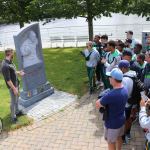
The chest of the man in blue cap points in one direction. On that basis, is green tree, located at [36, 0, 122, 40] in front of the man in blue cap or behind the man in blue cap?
in front

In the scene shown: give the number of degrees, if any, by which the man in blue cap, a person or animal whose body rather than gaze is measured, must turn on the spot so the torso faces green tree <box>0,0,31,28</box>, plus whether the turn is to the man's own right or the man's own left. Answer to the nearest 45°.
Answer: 0° — they already face it

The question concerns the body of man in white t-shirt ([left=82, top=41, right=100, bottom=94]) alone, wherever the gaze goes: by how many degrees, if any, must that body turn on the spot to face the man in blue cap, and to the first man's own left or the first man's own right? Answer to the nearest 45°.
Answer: approximately 45° to the first man's own left

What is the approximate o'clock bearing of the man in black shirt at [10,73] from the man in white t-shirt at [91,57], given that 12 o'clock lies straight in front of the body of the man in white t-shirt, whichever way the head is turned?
The man in black shirt is roughly at 12 o'clock from the man in white t-shirt.

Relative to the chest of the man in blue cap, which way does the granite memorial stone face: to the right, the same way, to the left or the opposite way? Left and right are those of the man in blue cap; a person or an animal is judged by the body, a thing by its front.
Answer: the opposite way

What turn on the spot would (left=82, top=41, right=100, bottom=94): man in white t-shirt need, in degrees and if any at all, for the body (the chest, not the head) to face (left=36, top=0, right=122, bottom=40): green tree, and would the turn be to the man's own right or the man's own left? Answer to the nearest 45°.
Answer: approximately 135° to the man's own right

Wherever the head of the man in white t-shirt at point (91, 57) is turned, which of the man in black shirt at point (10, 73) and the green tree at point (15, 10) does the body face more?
the man in black shirt

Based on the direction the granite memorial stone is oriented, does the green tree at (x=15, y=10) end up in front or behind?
behind

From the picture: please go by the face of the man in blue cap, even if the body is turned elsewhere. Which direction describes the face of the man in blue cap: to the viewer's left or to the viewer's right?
to the viewer's left

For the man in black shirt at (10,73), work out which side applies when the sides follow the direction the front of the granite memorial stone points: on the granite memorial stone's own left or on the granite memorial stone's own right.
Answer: on the granite memorial stone's own right

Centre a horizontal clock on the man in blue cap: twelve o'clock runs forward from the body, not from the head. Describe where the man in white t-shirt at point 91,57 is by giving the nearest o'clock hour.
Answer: The man in white t-shirt is roughly at 1 o'clock from the man in blue cap.

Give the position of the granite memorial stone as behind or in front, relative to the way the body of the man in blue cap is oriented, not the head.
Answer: in front
